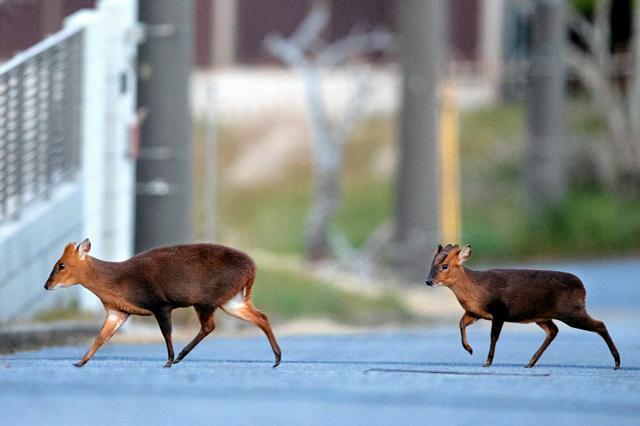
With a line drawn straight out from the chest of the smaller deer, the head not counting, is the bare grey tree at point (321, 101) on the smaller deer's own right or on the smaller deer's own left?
on the smaller deer's own right

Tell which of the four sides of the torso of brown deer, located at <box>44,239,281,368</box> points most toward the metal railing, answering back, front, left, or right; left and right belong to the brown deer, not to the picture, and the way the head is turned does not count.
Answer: right

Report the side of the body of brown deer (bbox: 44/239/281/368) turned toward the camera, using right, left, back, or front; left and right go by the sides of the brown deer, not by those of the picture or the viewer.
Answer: left

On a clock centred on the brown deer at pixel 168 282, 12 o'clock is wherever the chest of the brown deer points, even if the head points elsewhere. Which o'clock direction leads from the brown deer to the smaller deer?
The smaller deer is roughly at 6 o'clock from the brown deer.

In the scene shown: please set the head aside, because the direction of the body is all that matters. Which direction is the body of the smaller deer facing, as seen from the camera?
to the viewer's left

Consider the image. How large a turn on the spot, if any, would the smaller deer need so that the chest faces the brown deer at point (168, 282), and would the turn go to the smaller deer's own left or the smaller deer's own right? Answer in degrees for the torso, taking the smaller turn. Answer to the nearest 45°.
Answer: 0° — it already faces it

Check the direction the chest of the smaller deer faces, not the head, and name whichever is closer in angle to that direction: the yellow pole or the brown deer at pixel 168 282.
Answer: the brown deer

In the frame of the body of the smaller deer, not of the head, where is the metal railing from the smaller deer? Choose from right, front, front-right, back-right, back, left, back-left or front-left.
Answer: front-right

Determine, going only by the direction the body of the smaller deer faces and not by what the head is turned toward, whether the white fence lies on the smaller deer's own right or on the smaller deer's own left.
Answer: on the smaller deer's own right

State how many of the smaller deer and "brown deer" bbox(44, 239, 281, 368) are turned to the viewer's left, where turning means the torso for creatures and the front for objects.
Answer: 2

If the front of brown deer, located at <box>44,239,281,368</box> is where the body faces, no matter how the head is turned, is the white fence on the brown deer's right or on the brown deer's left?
on the brown deer's right
